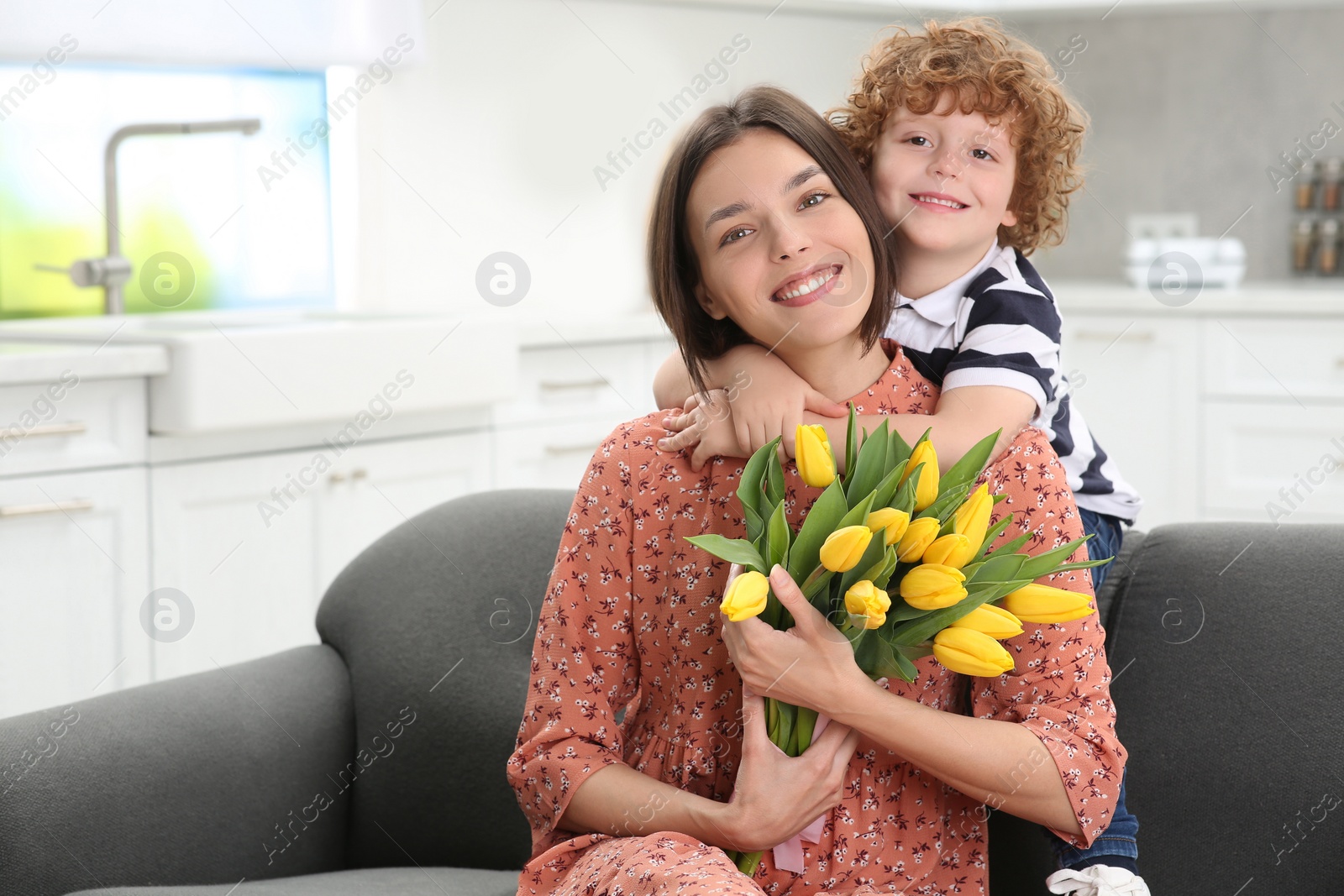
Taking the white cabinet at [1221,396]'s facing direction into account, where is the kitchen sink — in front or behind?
in front

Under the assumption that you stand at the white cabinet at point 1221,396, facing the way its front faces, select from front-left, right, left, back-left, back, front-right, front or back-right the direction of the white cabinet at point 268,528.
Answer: front-right

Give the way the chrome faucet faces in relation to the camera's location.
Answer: facing to the right of the viewer

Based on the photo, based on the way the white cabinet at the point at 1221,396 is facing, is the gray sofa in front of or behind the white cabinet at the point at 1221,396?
in front

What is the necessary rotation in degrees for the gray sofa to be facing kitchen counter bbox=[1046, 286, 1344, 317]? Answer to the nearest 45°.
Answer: approximately 135° to its left

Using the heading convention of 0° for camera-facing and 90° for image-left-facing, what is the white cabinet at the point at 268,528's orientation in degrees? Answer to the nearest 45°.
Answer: approximately 315°

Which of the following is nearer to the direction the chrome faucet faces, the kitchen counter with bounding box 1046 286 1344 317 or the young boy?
the kitchen counter

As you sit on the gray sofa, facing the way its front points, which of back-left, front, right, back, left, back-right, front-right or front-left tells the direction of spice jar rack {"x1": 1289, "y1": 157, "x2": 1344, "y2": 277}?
back-left

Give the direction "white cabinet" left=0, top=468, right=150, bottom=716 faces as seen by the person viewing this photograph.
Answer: facing the viewer and to the right of the viewer
